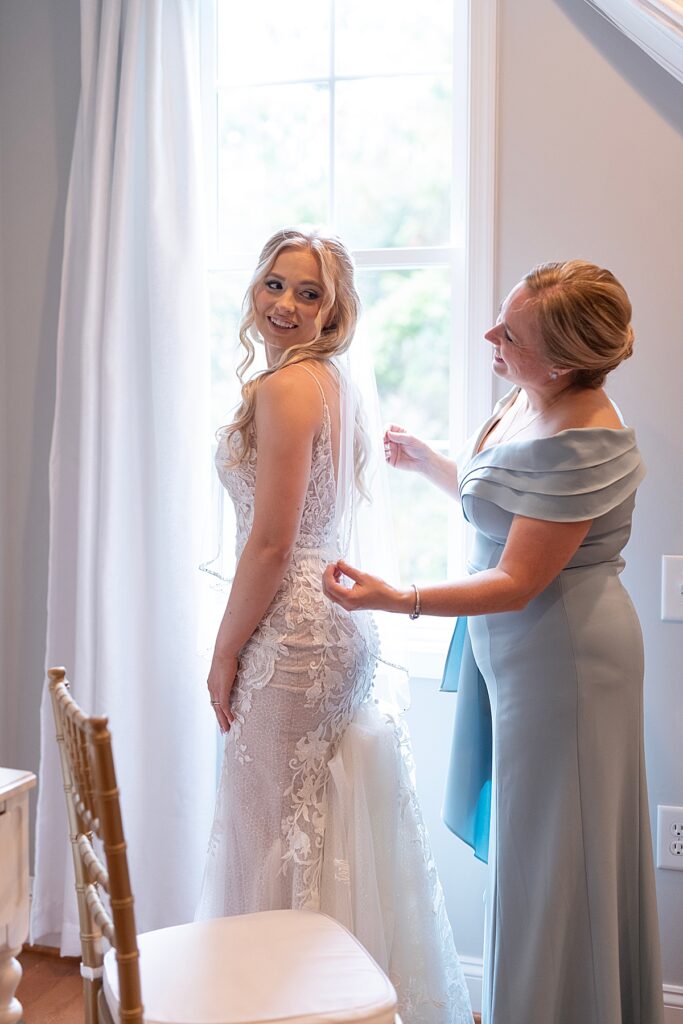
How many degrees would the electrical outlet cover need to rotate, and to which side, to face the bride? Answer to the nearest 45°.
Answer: approximately 45° to its right

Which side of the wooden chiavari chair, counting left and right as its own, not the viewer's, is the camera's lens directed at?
right

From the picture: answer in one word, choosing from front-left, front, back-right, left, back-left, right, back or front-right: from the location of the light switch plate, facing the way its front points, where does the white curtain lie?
right

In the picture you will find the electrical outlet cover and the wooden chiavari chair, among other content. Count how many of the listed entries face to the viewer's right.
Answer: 1

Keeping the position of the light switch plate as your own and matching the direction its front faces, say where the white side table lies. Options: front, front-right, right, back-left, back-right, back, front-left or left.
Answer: front-right

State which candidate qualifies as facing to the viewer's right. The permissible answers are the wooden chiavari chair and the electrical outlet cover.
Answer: the wooden chiavari chair
